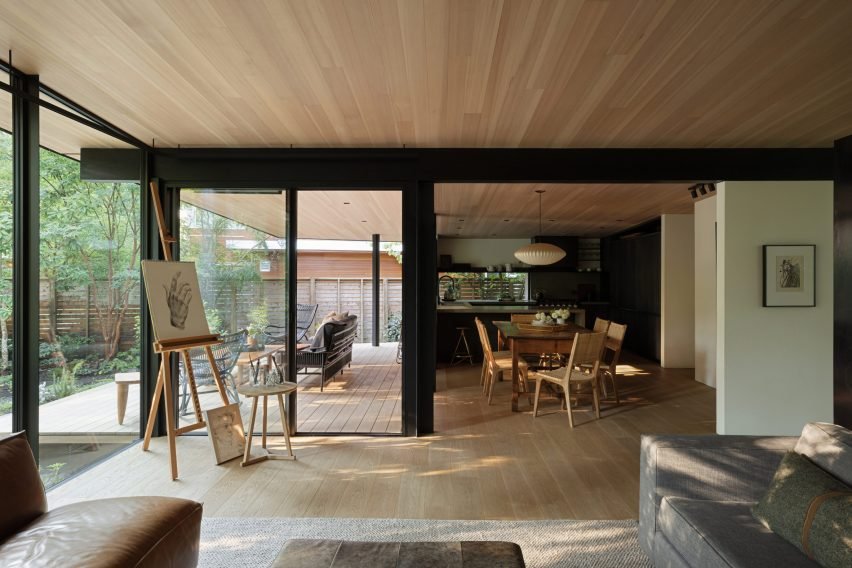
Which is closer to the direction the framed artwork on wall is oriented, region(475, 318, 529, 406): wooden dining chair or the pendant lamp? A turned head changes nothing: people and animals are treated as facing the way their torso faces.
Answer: the wooden dining chair

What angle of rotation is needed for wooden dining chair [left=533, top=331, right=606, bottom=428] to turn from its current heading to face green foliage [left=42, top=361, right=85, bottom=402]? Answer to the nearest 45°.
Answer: approximately 90° to its left

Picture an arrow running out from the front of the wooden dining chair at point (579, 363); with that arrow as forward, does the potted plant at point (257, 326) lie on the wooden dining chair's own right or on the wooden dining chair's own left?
on the wooden dining chair's own left

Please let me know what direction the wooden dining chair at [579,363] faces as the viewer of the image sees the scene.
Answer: facing away from the viewer and to the left of the viewer

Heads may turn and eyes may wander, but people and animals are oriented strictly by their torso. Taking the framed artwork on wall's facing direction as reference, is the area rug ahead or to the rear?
ahead

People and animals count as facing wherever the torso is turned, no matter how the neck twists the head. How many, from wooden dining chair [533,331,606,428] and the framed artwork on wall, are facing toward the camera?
1

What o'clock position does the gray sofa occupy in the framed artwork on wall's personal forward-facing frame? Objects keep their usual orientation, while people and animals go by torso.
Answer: The gray sofa is roughly at 12 o'clock from the framed artwork on wall.

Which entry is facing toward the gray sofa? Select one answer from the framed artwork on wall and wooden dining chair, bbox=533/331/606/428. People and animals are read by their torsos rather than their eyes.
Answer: the framed artwork on wall

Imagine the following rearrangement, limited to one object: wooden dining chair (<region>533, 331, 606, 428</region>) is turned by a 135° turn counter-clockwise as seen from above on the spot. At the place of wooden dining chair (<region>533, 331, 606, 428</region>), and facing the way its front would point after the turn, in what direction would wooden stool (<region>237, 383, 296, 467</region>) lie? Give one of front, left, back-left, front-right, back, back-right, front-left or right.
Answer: front-right

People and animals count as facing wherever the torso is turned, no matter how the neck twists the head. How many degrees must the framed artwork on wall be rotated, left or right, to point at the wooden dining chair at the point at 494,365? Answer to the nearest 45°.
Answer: approximately 90° to its right

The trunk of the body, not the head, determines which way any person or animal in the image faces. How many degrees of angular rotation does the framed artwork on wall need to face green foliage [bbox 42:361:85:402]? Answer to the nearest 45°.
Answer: approximately 45° to its right
